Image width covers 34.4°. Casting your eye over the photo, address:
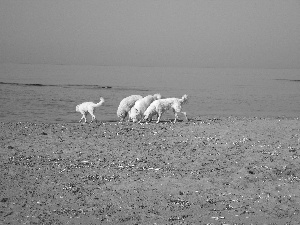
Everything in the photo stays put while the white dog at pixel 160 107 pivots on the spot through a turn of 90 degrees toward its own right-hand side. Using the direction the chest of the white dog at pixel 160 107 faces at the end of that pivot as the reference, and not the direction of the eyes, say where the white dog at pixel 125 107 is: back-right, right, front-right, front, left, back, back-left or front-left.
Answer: front-left

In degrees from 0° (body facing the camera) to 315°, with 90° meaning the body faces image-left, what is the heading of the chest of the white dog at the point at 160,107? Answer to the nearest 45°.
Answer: approximately 90°

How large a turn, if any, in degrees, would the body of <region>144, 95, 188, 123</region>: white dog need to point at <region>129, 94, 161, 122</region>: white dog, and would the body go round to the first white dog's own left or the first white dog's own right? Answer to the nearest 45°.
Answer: approximately 45° to the first white dog's own right
